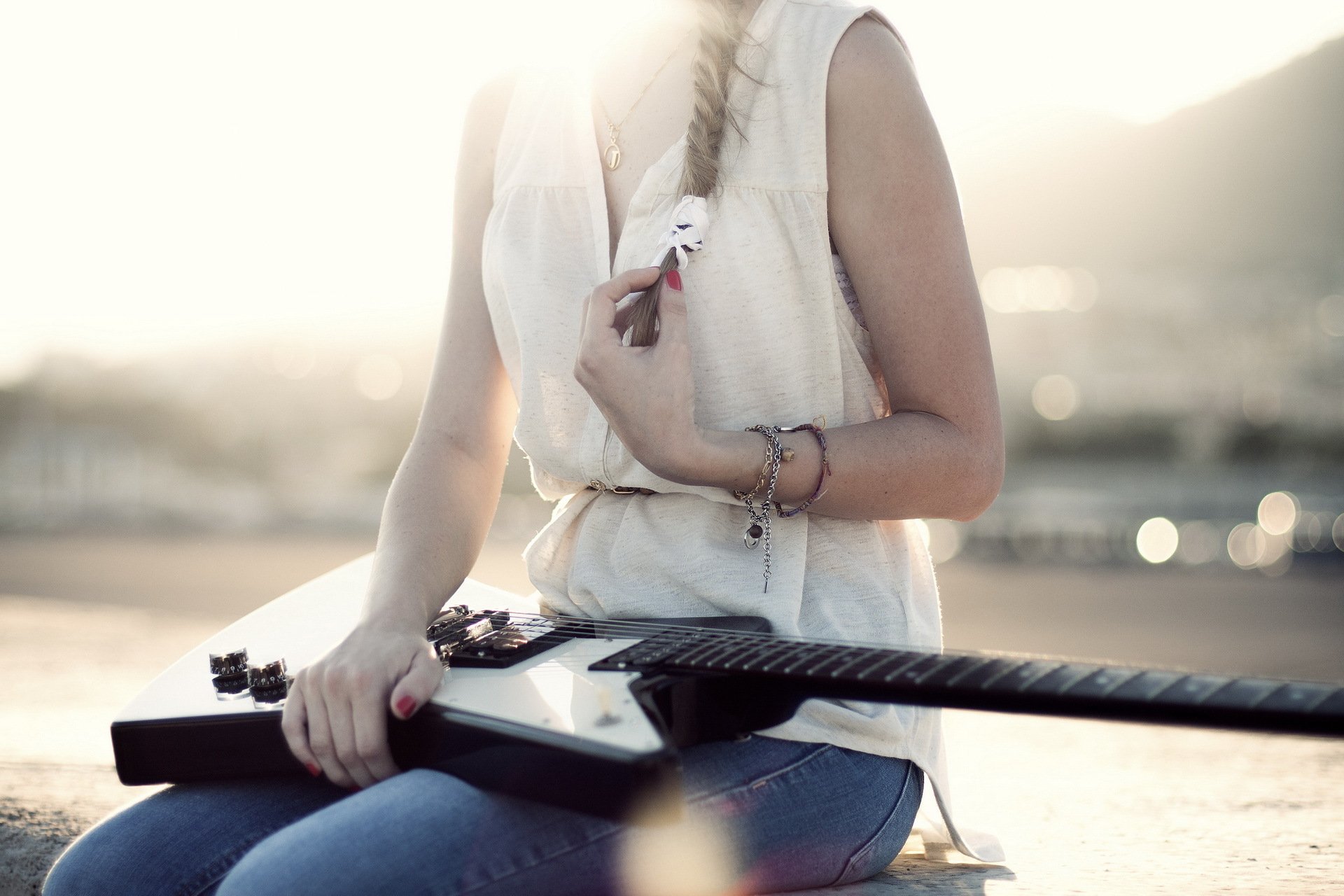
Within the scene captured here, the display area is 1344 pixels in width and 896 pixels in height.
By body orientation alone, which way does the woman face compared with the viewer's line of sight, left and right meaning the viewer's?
facing the viewer and to the left of the viewer
